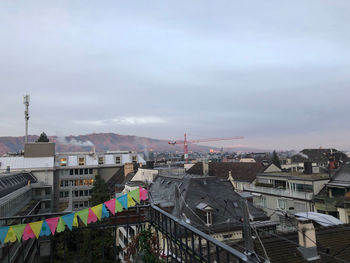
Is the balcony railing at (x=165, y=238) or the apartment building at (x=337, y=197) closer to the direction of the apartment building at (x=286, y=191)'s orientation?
the balcony railing

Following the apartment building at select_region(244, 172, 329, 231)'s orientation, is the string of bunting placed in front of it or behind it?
in front

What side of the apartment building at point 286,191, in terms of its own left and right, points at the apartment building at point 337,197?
left

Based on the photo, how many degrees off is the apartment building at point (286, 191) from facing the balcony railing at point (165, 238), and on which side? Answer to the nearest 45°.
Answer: approximately 45° to its left

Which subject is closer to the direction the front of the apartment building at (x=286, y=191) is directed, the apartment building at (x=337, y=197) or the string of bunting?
the string of bunting

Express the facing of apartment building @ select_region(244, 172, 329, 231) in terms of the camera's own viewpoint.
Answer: facing the viewer and to the left of the viewer

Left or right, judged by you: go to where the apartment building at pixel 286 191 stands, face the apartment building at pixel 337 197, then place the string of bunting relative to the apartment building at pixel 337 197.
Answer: right
